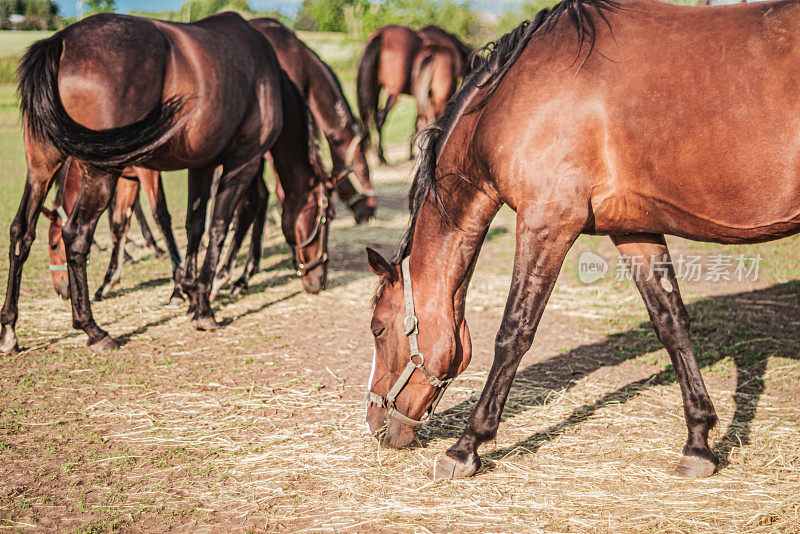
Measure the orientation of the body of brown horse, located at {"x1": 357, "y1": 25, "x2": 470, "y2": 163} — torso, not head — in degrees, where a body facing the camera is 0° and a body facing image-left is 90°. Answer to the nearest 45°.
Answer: approximately 225°

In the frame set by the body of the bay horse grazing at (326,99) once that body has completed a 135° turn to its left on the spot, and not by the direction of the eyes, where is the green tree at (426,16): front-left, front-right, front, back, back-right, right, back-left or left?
front-right

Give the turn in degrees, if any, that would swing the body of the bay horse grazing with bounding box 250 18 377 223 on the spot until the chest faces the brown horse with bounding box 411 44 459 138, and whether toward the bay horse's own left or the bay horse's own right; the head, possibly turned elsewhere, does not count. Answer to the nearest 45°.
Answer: approximately 90° to the bay horse's own left

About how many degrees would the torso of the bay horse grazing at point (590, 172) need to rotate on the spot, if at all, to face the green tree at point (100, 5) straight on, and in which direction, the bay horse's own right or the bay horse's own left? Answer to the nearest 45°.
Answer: approximately 45° to the bay horse's own right

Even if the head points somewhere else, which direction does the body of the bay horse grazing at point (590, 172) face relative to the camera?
to the viewer's left

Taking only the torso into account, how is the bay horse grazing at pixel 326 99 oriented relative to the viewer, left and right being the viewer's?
facing to the right of the viewer
